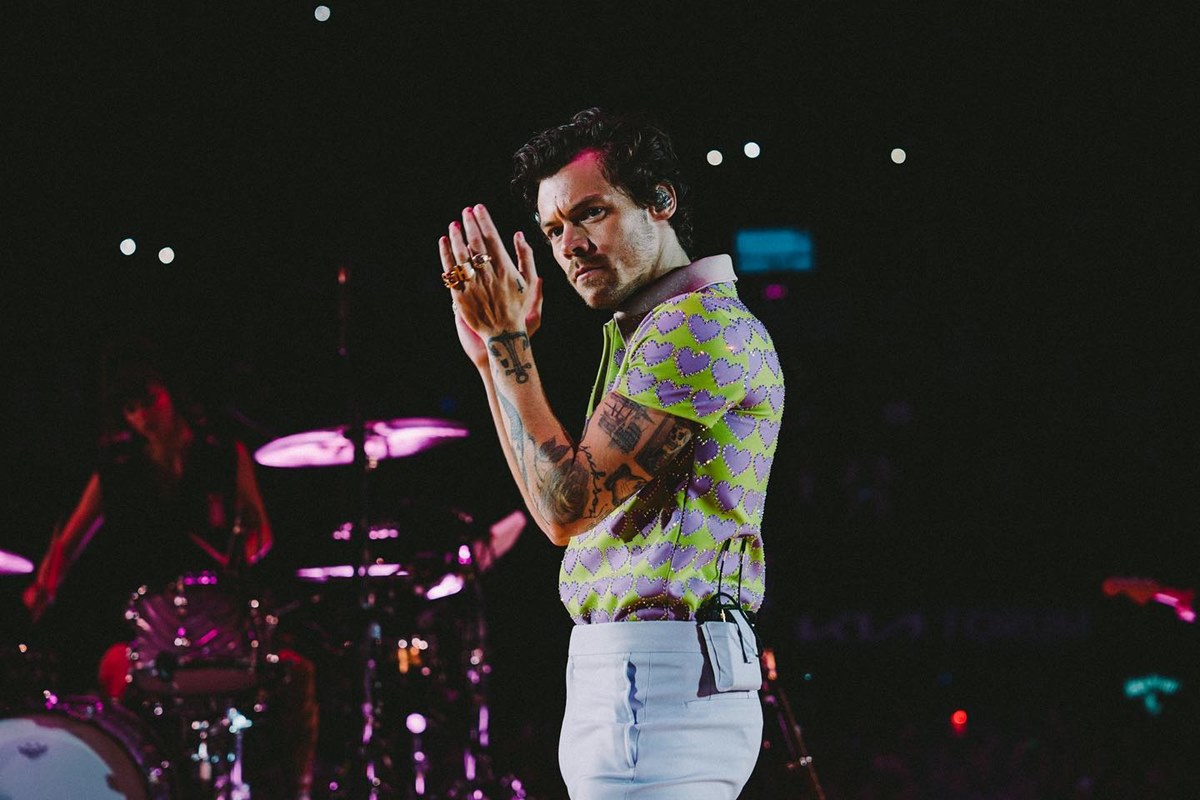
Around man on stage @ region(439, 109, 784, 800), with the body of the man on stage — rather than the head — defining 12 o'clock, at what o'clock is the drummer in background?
The drummer in background is roughly at 2 o'clock from the man on stage.

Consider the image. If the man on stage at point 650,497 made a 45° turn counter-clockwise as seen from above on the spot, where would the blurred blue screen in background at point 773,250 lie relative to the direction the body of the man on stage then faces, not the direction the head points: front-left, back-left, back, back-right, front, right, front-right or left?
back-right

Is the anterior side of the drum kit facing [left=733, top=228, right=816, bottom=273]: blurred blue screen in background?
no

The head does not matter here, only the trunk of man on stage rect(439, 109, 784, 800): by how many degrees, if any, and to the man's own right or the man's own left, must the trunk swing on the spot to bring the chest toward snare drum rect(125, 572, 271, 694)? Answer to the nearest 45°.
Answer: approximately 45° to the man's own right

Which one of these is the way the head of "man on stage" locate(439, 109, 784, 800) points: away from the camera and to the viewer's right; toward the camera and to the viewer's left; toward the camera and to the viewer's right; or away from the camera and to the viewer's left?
toward the camera and to the viewer's left

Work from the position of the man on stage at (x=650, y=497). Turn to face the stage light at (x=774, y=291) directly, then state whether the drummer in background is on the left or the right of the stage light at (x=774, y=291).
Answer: left

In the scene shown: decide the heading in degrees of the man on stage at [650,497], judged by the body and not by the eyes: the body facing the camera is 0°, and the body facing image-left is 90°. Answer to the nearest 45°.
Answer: approximately 90°

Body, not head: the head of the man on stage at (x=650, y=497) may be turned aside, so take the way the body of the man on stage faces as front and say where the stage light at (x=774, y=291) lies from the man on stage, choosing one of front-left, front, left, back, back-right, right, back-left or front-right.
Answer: right

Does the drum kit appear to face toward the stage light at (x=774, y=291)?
no

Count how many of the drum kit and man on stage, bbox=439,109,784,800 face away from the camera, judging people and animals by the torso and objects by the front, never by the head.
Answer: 0

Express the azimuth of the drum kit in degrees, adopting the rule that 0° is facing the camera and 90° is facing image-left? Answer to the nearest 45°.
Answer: approximately 45°

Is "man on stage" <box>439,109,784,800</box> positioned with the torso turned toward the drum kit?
no

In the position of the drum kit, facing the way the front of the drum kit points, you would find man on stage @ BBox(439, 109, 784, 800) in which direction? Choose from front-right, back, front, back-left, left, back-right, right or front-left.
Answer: front-left
